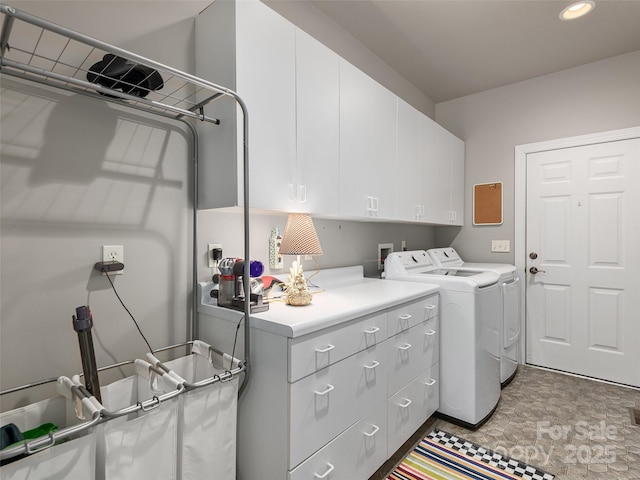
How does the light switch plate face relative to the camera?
toward the camera

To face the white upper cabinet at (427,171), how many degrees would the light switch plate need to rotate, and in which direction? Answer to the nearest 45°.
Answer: approximately 45° to its right

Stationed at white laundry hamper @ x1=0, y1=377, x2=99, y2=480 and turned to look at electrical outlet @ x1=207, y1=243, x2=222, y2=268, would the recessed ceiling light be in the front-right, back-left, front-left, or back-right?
front-right

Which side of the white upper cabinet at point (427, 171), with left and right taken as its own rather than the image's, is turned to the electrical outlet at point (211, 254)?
right

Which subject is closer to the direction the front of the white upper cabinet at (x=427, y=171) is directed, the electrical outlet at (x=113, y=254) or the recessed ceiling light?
the recessed ceiling light

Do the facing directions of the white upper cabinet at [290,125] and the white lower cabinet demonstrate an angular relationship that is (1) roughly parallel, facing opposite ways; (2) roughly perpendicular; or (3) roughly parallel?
roughly parallel

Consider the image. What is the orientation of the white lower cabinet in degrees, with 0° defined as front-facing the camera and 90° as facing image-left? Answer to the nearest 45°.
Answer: approximately 315°

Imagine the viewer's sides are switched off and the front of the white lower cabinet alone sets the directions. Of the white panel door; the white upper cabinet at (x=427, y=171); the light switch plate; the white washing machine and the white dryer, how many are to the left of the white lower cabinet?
5

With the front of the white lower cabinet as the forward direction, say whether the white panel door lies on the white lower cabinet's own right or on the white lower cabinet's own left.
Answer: on the white lower cabinet's own left

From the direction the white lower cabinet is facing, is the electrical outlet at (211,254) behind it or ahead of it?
behind

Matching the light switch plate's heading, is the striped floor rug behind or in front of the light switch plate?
in front

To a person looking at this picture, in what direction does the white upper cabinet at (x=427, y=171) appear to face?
facing the viewer and to the right of the viewer

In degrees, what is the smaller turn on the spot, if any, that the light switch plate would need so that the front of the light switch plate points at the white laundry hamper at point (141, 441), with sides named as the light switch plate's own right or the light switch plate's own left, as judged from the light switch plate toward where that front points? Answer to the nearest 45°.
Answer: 0° — it already faces it

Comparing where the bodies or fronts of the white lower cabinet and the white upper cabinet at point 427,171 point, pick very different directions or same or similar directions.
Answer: same or similar directions
